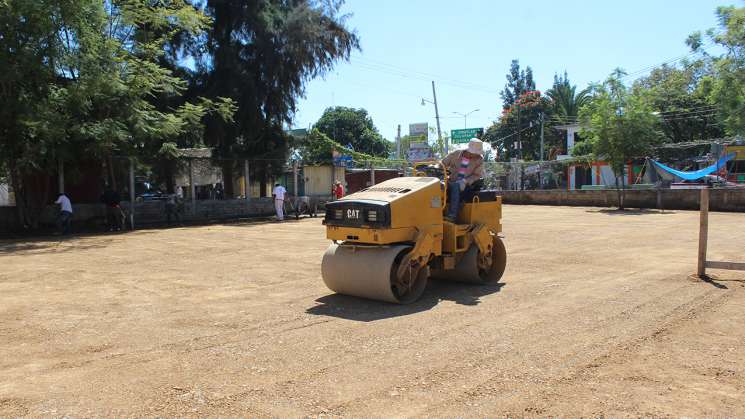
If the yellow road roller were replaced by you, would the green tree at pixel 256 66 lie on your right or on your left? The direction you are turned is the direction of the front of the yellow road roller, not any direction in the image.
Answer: on your right

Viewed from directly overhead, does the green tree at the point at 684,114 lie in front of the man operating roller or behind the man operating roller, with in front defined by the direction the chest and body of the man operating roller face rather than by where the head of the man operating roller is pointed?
behind

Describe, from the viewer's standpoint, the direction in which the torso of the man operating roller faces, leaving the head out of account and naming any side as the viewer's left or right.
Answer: facing the viewer and to the left of the viewer

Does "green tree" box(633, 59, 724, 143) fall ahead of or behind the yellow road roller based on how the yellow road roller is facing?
behind

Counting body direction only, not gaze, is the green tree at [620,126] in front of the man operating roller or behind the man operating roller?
behind

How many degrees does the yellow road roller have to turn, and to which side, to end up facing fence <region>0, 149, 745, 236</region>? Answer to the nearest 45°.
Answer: approximately 90° to its right

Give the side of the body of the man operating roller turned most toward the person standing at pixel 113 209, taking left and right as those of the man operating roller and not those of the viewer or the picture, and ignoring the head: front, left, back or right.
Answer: right

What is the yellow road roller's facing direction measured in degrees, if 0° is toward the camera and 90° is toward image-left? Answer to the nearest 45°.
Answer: approximately 45°

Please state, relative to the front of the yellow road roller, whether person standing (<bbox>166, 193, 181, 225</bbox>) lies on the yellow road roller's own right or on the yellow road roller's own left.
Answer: on the yellow road roller's own right
